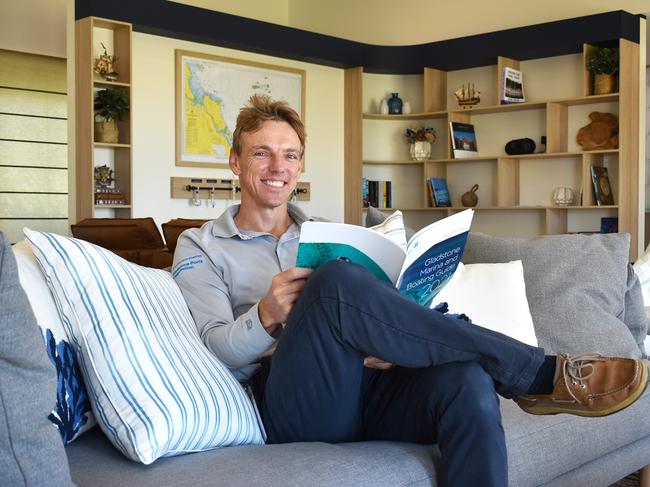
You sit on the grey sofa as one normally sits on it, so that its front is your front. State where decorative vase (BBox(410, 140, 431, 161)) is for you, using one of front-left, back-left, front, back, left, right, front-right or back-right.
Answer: back

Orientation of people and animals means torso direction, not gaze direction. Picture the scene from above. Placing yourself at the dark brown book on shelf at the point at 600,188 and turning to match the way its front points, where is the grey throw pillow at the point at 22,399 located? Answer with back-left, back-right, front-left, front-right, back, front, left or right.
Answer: front-right

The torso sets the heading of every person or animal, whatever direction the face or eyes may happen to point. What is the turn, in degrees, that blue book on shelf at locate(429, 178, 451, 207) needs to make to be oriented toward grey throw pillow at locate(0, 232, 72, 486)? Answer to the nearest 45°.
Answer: approximately 45° to its right

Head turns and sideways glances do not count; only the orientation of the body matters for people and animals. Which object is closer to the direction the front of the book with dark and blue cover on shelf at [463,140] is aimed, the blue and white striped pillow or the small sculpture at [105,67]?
the blue and white striped pillow

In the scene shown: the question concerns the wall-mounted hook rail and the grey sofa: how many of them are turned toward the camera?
2

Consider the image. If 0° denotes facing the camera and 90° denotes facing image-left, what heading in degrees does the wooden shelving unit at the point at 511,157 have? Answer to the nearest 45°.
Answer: approximately 45°

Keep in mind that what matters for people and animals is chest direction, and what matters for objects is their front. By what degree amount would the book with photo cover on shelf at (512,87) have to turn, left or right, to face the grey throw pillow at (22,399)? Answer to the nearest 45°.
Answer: approximately 45° to its right

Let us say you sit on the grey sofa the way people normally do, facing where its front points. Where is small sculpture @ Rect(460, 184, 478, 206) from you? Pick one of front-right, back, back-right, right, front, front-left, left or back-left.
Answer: back

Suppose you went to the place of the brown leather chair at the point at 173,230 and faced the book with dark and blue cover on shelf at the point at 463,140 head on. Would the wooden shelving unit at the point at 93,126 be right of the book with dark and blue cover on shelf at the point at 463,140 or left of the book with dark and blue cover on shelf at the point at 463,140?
left

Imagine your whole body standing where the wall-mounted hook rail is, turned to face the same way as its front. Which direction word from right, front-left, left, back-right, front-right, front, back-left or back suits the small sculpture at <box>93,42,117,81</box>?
front-right

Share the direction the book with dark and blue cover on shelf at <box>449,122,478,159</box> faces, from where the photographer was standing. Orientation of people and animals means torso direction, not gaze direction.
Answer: facing the viewer and to the right of the viewer
